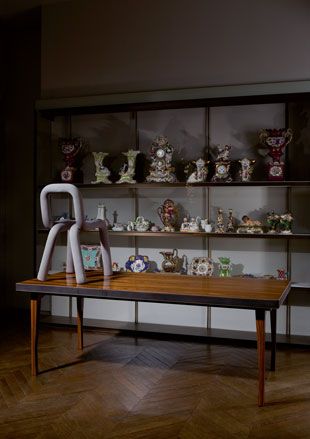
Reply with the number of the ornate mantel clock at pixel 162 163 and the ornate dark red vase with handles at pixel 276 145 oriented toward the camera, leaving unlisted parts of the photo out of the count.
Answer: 2

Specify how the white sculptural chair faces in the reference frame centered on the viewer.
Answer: facing away from the viewer and to the right of the viewer

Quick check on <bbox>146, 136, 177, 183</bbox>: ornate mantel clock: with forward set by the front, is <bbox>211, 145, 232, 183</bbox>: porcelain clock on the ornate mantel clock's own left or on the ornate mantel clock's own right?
on the ornate mantel clock's own left

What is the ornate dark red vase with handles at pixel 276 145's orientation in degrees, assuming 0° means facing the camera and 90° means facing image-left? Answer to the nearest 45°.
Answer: approximately 0°
